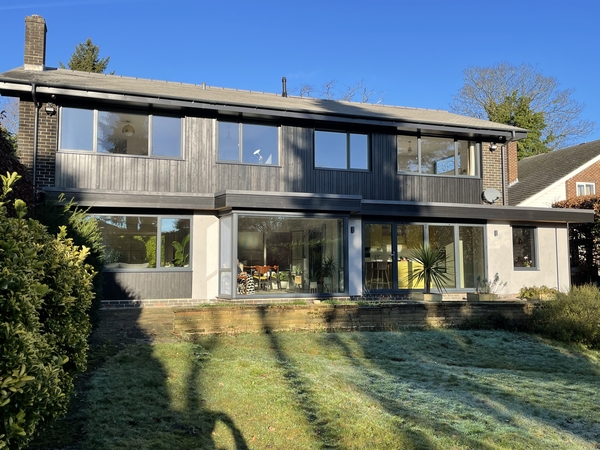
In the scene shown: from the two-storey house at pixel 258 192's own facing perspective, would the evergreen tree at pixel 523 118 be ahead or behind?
behind

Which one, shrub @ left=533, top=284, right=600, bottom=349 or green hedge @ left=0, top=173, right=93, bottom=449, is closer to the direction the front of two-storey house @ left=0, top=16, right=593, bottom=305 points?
the green hedge

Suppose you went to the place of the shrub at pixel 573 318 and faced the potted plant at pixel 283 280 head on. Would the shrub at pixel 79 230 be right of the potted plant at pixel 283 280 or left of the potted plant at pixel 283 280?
left

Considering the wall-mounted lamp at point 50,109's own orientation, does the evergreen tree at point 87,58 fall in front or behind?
behind

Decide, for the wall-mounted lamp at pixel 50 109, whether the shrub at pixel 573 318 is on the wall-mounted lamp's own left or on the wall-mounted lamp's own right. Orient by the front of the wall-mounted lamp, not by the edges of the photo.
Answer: on the wall-mounted lamp's own left

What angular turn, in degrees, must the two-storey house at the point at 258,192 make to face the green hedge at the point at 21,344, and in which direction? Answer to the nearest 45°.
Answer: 0° — it already faces it

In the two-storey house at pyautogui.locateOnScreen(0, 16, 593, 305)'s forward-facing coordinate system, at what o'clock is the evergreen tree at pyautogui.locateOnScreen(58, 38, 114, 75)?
The evergreen tree is roughly at 5 o'clock from the two-storey house.

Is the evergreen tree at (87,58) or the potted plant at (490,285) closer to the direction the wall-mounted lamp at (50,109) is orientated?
the potted plant

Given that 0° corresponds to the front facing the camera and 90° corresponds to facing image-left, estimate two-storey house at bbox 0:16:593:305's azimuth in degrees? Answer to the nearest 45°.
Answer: approximately 0°

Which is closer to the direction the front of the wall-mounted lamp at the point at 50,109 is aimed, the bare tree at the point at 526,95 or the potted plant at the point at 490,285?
the potted plant

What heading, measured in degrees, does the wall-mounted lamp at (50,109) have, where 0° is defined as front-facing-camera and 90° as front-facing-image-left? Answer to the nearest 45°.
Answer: approximately 0°

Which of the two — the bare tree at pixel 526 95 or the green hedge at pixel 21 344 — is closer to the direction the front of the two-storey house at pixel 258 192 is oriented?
the green hedge

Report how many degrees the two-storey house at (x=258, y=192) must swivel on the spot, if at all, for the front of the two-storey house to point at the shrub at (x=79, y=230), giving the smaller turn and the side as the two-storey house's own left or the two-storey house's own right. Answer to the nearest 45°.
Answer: approximately 45° to the two-storey house's own right
